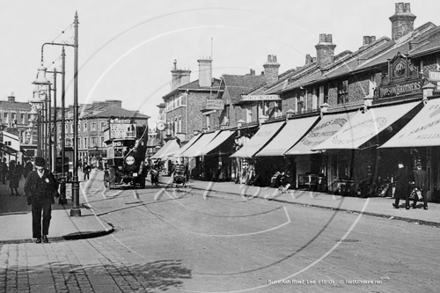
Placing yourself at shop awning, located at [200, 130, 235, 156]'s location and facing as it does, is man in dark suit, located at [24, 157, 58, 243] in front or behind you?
in front

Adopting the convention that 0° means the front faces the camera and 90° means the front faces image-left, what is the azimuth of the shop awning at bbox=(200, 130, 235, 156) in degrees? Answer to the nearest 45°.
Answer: approximately 45°

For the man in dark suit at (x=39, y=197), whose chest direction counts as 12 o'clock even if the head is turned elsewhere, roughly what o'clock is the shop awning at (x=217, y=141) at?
The shop awning is roughly at 7 o'clock from the man in dark suit.

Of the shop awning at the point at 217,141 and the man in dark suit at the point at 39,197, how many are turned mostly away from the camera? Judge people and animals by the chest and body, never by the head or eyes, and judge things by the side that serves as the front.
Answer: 0

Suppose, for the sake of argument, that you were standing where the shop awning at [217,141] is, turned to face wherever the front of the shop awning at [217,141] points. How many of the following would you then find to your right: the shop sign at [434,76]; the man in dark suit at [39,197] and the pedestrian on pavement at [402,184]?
0

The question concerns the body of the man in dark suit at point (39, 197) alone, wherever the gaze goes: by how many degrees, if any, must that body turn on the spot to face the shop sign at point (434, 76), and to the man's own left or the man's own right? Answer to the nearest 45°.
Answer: approximately 90° to the man's own left

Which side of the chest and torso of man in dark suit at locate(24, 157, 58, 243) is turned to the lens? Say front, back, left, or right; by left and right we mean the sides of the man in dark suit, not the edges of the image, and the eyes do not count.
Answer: front

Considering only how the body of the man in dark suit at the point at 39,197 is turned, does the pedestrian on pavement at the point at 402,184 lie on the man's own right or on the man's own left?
on the man's own left
